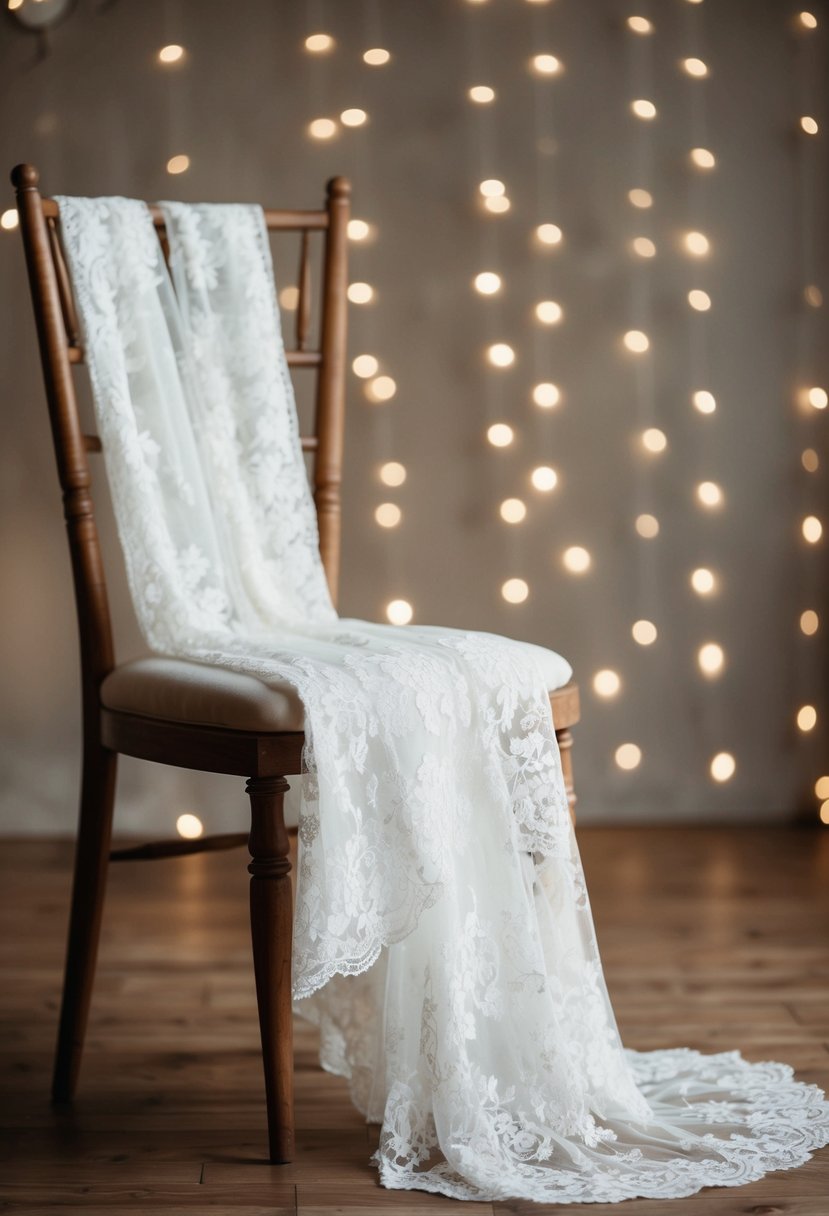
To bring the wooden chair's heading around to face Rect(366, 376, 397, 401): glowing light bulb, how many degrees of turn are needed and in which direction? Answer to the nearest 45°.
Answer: approximately 135° to its left

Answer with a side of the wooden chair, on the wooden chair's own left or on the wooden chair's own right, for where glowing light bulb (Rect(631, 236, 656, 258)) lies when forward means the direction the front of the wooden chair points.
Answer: on the wooden chair's own left

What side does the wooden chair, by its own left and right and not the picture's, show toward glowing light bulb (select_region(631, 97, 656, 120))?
left

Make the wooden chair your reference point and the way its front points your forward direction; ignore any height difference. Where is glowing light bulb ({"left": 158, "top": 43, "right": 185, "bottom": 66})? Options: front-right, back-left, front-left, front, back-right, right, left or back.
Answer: back-left

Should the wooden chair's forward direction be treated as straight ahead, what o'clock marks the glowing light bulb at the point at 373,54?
The glowing light bulb is roughly at 8 o'clock from the wooden chair.

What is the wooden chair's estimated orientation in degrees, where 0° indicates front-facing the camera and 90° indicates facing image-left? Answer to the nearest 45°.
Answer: approximately 315°
